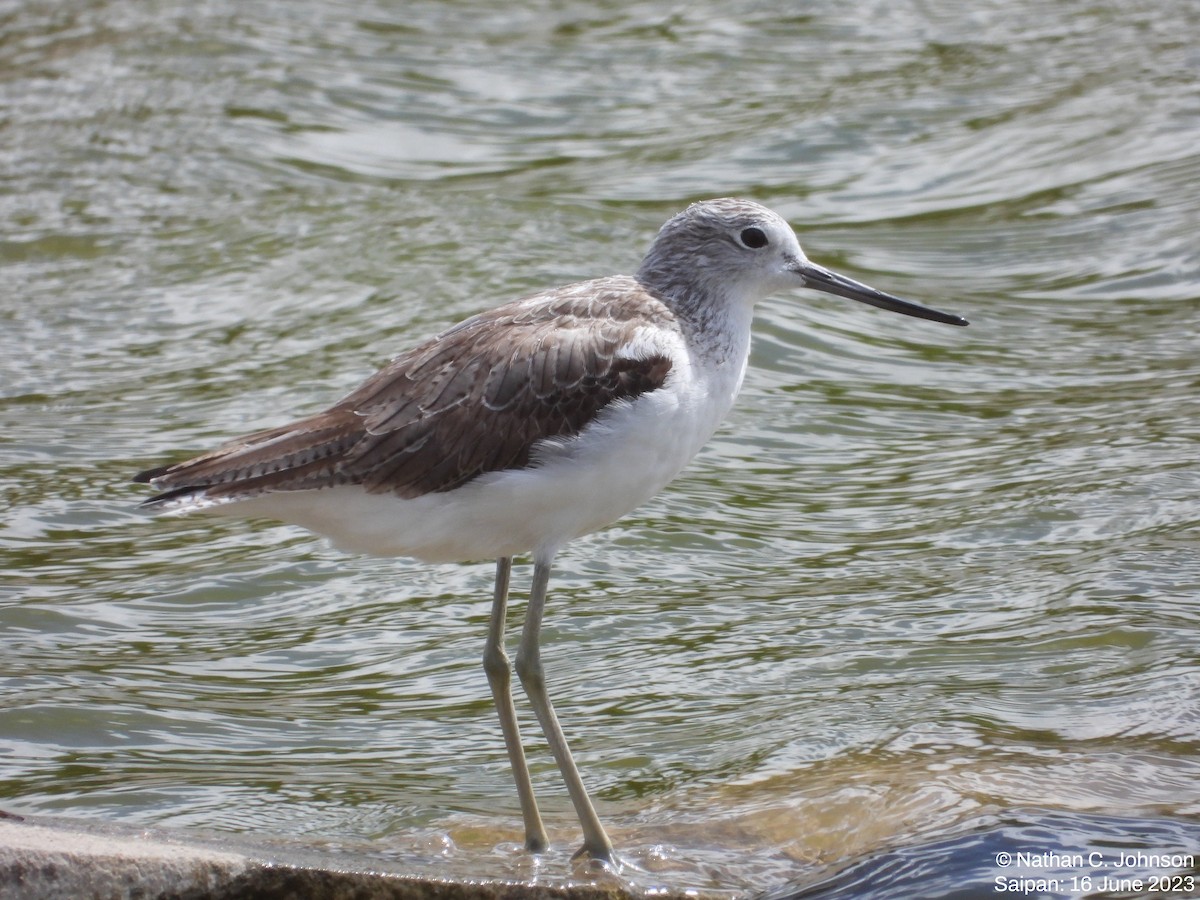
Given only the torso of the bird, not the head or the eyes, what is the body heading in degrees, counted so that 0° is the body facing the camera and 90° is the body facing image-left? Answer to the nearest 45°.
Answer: approximately 270°
